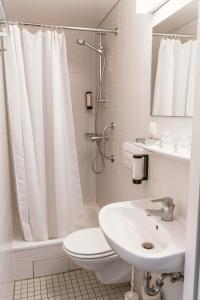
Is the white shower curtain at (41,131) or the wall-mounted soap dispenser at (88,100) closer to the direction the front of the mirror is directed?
the white shower curtain

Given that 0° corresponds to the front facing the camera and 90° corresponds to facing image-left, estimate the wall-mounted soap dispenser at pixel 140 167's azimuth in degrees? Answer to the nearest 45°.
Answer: approximately 45°

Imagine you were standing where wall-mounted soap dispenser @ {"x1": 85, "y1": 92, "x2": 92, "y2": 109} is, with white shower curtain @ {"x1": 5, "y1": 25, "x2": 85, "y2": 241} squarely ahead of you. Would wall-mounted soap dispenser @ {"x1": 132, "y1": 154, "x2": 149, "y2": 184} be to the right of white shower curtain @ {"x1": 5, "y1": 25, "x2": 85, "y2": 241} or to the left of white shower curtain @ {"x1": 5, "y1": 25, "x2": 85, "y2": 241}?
left

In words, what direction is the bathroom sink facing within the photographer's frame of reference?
facing the viewer and to the left of the viewer
